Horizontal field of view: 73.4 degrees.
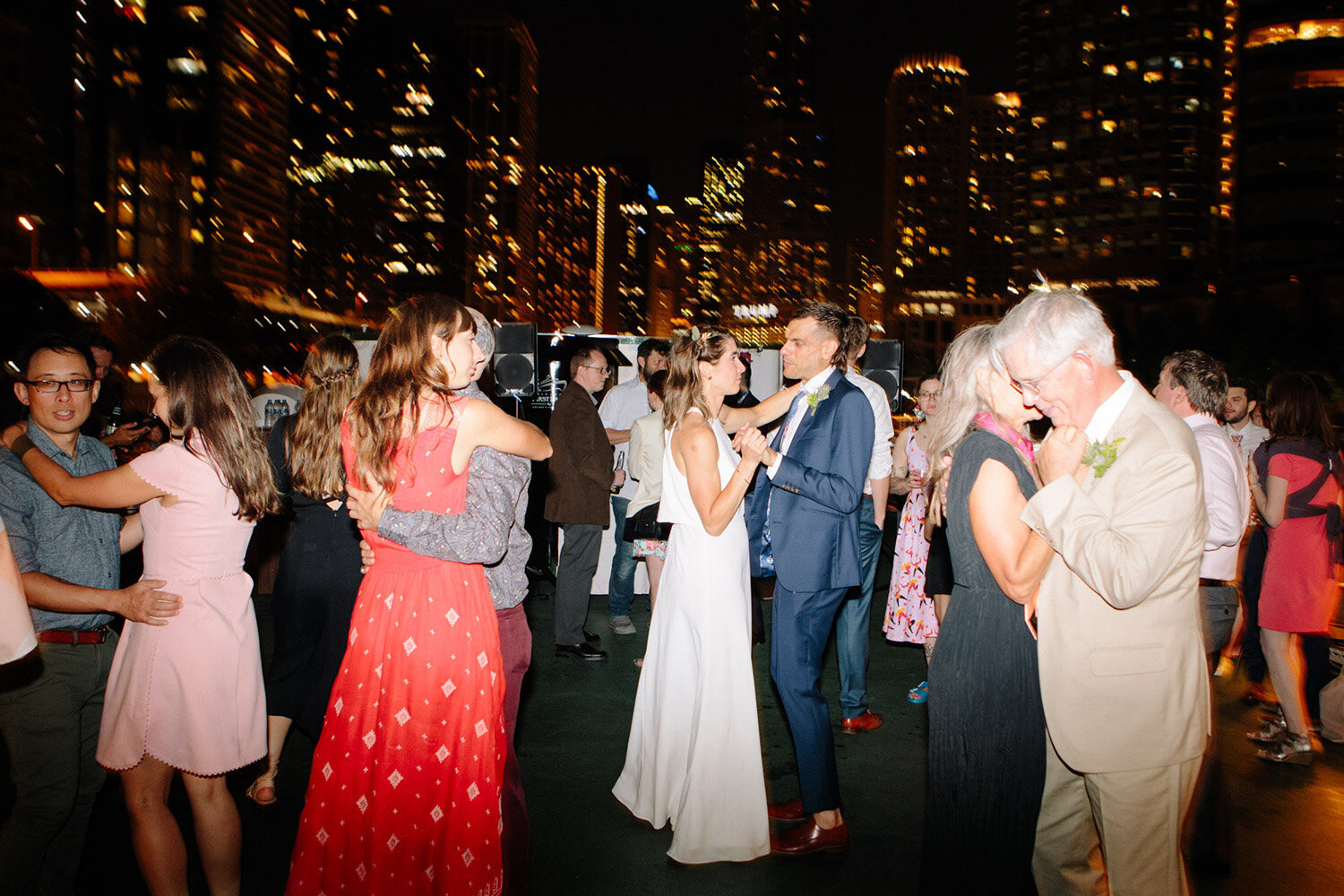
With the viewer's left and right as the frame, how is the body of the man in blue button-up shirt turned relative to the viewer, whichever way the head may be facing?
facing the viewer and to the right of the viewer

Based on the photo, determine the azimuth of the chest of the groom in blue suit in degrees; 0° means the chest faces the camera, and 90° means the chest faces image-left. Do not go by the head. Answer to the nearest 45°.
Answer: approximately 90°

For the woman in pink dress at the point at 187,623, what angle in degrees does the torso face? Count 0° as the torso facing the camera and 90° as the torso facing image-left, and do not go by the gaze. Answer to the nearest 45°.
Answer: approximately 135°

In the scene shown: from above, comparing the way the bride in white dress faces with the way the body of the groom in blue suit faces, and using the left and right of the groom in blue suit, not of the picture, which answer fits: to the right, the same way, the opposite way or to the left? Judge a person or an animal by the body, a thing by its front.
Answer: the opposite way

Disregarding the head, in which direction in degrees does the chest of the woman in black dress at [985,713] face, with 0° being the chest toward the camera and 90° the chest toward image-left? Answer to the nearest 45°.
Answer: approximately 270°

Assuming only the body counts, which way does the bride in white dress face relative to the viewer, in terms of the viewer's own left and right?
facing to the right of the viewer

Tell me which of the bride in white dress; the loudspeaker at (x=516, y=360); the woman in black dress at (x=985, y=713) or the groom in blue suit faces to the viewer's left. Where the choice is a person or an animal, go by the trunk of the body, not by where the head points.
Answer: the groom in blue suit

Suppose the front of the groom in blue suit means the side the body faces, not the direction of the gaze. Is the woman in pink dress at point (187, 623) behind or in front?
in front

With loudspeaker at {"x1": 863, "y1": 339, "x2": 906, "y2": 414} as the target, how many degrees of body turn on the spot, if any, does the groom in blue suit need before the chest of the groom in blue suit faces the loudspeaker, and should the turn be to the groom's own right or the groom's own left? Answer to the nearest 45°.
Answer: approximately 90° to the groom's own right

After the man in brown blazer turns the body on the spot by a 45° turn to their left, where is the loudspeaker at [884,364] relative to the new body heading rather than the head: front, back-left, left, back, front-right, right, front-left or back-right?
front

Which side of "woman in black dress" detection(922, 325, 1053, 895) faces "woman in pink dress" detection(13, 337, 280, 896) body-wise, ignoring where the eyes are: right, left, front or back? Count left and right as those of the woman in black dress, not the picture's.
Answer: back
